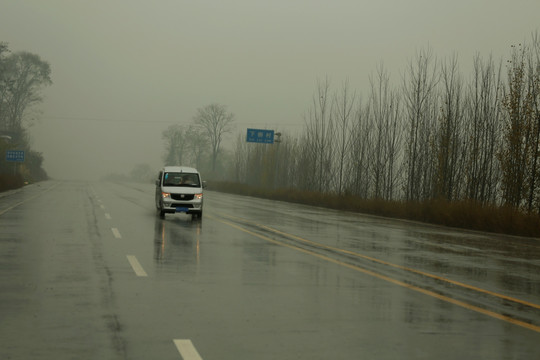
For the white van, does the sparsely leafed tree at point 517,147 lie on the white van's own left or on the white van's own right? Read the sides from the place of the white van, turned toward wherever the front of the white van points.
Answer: on the white van's own left

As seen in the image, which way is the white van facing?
toward the camera
